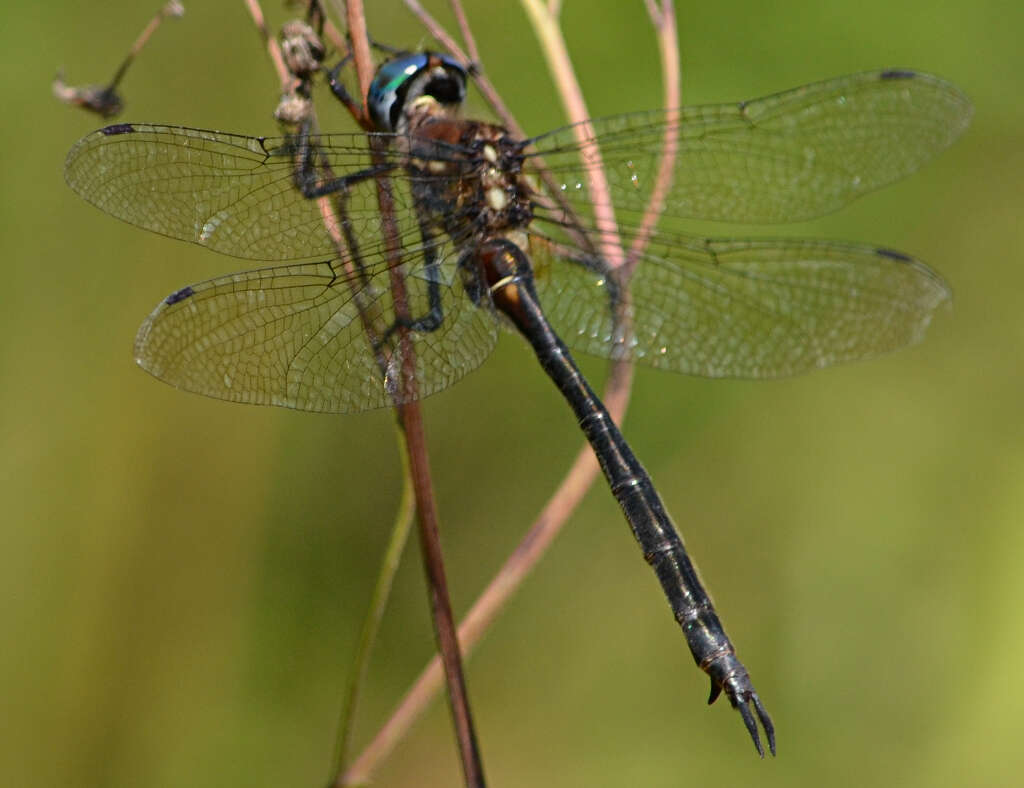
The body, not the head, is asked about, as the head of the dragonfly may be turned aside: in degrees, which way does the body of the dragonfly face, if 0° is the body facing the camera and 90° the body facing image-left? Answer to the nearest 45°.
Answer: approximately 135°
